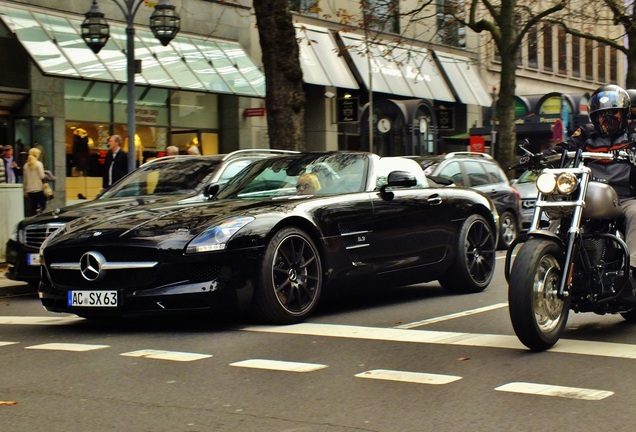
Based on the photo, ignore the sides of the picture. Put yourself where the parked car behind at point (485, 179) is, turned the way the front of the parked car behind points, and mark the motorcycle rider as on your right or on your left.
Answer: on your left

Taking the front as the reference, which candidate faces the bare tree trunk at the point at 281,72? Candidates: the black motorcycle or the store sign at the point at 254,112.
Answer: the store sign

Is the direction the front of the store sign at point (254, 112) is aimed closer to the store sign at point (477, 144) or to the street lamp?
the street lamp

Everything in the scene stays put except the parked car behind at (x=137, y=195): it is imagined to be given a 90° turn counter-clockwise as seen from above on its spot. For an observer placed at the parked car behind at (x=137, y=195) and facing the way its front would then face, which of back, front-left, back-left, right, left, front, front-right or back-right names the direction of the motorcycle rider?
front

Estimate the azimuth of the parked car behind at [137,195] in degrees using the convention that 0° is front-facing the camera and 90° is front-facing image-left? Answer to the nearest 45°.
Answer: approximately 45°

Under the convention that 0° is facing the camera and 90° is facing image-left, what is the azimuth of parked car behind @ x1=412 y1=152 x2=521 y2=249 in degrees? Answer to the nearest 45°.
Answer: approximately 45°

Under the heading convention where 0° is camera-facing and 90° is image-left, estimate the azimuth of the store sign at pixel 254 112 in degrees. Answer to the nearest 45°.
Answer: approximately 0°
